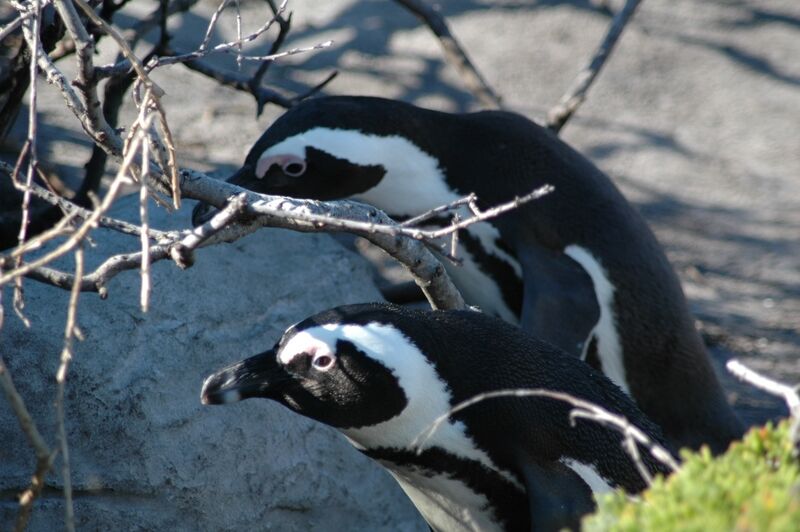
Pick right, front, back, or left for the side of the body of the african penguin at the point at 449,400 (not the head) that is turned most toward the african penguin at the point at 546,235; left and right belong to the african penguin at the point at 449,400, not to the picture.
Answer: right

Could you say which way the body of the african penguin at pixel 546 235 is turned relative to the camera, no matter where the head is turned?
to the viewer's left

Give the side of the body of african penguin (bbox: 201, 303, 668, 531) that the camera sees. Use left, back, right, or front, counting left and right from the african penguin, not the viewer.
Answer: left

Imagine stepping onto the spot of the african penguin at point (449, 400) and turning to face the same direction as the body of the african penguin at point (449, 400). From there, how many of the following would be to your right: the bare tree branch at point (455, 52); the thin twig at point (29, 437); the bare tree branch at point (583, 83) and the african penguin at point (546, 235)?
3

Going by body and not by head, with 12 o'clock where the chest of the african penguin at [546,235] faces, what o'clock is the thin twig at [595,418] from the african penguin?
The thin twig is roughly at 9 o'clock from the african penguin.

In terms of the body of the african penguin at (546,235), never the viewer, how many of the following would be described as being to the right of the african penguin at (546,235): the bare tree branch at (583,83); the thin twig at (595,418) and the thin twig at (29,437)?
1

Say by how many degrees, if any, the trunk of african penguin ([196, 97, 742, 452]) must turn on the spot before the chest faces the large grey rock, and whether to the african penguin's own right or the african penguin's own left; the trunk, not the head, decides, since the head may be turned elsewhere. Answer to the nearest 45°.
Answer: approximately 45° to the african penguin's own left

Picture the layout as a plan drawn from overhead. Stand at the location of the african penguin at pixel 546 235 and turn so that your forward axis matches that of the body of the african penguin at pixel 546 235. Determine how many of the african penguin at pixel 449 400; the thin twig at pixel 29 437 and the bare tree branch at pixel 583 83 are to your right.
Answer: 1

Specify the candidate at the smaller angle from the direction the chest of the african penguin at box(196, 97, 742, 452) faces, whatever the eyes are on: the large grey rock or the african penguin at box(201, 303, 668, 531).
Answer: the large grey rock

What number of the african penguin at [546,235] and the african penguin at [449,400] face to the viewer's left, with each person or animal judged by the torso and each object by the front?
2

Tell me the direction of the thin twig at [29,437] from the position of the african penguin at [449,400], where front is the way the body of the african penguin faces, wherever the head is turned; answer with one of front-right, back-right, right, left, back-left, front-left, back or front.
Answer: front-left

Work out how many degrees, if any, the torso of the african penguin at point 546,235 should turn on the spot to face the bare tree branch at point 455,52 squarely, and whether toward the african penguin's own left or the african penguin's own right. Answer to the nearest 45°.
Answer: approximately 90° to the african penguin's own right
